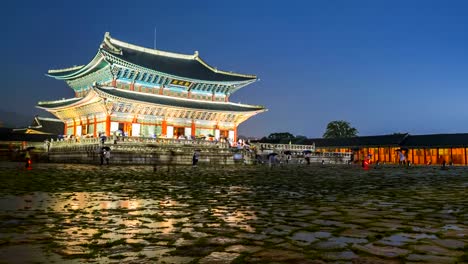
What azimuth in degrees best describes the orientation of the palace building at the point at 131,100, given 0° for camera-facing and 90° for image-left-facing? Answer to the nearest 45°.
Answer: approximately 315°

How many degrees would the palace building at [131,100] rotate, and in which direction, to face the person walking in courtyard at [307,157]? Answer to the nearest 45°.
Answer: approximately 45° to its left
